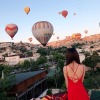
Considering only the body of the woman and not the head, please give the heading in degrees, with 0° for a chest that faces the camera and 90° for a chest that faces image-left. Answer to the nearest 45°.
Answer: approximately 180°

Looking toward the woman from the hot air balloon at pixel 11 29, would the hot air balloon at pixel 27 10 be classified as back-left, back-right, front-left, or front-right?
back-left

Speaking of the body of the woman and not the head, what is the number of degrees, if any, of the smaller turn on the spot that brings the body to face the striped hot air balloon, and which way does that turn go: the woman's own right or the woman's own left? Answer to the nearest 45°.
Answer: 0° — they already face it

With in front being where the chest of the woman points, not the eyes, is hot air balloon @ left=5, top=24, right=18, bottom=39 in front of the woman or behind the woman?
in front

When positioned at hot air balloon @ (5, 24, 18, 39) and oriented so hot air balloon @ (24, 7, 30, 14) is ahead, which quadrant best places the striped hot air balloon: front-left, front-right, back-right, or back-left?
back-right

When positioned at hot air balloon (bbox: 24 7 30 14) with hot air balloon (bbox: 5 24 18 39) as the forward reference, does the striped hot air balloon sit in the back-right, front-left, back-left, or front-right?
front-left

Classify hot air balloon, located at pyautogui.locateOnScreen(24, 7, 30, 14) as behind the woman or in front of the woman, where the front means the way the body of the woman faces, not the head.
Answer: in front

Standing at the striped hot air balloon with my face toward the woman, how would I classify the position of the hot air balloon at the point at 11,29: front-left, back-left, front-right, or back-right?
back-right
